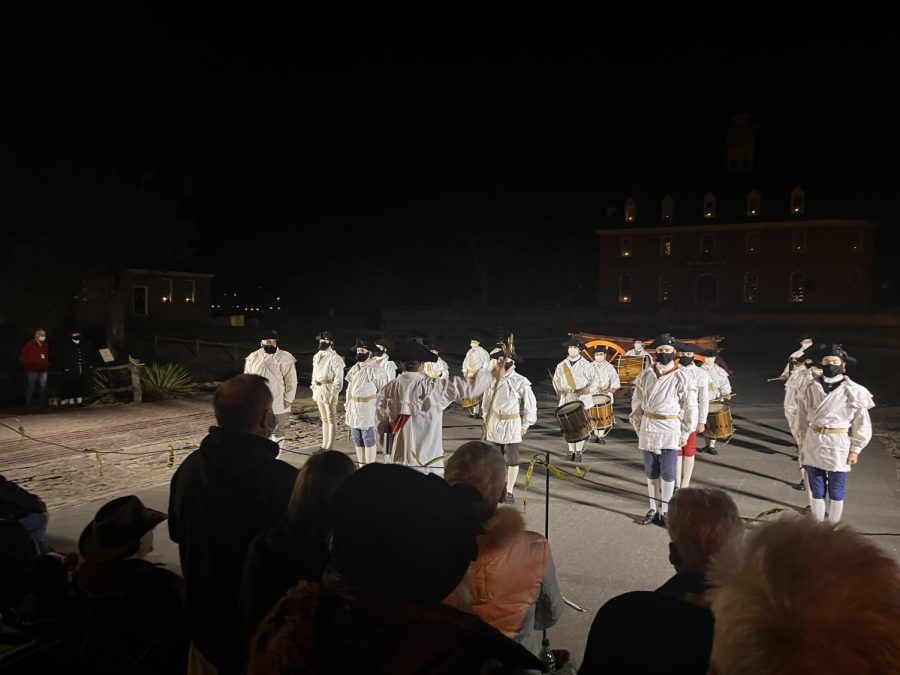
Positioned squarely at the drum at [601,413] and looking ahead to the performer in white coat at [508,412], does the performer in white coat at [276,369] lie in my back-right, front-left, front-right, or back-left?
front-right

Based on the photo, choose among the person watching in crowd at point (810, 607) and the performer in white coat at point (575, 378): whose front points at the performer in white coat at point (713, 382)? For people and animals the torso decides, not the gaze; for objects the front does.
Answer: the person watching in crowd

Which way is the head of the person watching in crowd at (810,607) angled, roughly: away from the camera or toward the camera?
away from the camera

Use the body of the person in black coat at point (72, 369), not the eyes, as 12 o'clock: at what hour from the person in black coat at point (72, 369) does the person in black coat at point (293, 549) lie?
the person in black coat at point (293, 549) is roughly at 12 o'clock from the person in black coat at point (72, 369).

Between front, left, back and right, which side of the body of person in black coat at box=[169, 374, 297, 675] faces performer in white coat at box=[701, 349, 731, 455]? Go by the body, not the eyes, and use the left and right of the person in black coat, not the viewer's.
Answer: front

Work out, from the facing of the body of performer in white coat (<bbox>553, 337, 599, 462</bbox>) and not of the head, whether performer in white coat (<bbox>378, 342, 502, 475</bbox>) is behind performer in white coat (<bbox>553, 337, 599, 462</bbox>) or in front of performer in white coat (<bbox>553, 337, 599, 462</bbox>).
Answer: in front

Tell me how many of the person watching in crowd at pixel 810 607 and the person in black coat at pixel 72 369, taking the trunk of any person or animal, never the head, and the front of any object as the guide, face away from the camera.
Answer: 1

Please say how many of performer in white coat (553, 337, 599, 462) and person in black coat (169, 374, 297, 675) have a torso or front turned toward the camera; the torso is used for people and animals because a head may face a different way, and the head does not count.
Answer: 1

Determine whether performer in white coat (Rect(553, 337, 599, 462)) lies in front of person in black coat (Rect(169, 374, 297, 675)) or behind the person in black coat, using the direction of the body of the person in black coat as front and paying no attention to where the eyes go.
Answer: in front

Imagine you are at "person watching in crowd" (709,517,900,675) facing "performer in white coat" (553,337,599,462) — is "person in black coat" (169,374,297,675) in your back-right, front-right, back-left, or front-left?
front-left

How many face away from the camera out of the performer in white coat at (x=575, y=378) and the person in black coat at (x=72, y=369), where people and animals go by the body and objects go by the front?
0

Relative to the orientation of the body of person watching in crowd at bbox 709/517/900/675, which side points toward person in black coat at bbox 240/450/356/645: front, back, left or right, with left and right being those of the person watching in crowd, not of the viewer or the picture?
left

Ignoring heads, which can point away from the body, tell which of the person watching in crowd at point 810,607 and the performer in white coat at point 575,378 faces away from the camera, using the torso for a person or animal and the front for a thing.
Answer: the person watching in crowd

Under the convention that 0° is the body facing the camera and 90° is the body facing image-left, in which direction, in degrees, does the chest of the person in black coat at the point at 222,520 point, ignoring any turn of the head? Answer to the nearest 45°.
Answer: approximately 225°

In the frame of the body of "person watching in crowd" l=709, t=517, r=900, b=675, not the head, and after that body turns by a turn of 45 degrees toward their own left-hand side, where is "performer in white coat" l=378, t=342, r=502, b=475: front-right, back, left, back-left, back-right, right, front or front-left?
front

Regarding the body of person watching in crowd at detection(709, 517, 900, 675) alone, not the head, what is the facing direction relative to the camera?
away from the camera

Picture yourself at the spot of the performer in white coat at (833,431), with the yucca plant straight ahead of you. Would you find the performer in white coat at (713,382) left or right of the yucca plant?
right

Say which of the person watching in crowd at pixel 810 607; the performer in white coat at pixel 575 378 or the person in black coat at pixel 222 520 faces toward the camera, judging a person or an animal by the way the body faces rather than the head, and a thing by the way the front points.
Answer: the performer in white coat

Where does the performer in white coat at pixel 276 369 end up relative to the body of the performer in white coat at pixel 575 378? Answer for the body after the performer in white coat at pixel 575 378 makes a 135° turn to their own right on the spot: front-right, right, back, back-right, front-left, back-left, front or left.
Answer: front-left

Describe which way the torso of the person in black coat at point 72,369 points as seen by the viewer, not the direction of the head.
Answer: toward the camera

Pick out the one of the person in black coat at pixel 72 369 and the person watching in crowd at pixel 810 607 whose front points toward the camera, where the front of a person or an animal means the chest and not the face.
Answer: the person in black coat

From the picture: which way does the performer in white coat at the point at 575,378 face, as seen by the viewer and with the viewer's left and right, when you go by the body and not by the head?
facing the viewer

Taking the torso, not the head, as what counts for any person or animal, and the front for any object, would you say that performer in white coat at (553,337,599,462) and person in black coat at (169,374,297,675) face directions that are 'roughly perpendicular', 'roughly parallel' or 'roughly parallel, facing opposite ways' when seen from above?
roughly parallel, facing opposite ways
